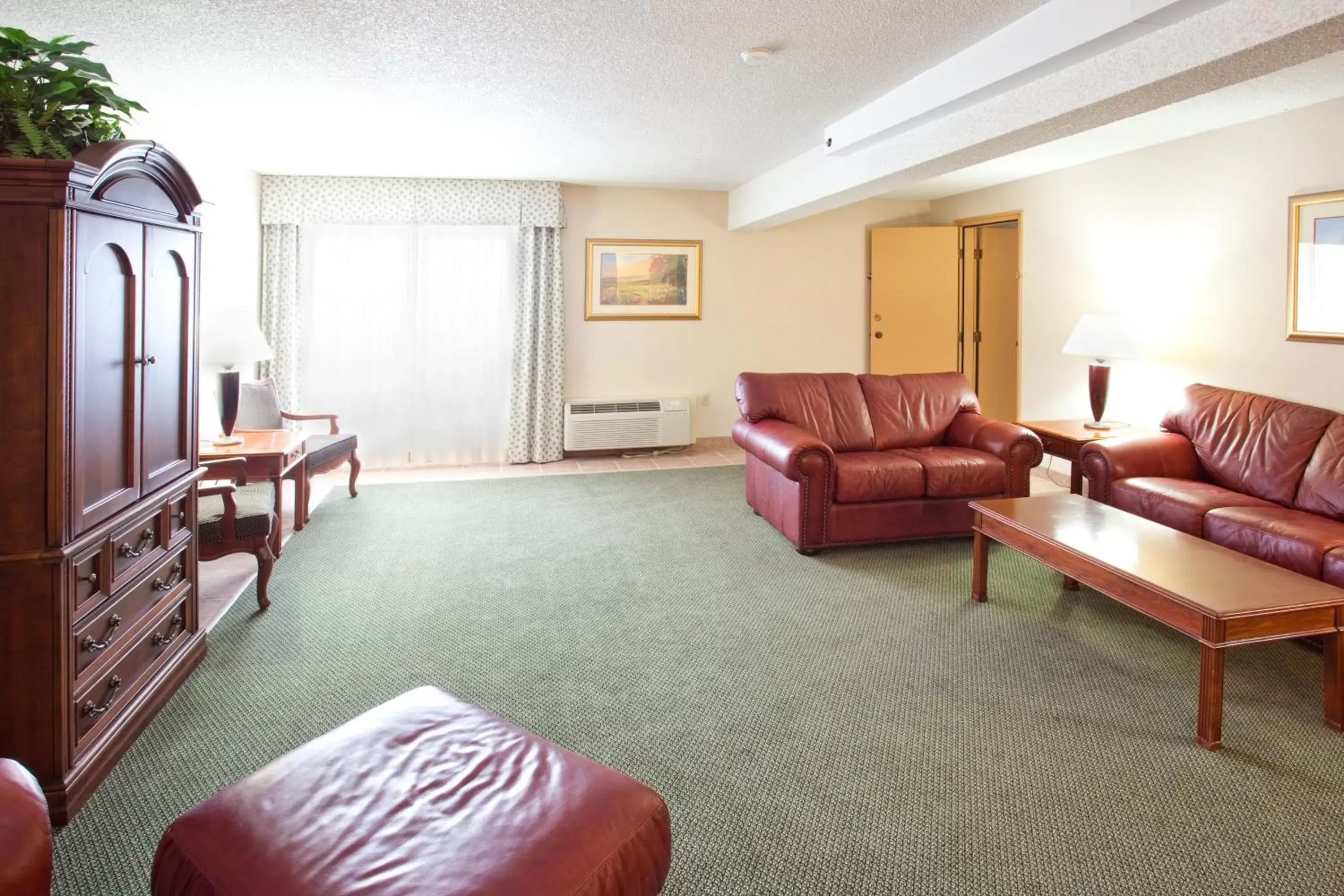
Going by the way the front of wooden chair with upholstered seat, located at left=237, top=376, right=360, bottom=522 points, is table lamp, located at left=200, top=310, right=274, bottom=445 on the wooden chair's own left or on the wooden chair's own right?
on the wooden chair's own right

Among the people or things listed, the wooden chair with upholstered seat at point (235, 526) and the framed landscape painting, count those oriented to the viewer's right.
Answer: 1

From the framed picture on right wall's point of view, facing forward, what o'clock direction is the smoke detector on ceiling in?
The smoke detector on ceiling is roughly at 12 o'clock from the framed picture on right wall.

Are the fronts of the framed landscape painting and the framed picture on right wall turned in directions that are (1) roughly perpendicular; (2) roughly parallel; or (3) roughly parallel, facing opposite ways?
roughly perpendicular

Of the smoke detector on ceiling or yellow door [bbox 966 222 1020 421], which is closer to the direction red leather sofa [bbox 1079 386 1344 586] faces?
the smoke detector on ceiling

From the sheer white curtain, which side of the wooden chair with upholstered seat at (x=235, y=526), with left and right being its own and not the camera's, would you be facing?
left

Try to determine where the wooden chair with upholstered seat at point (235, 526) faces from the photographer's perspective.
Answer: facing to the right of the viewer

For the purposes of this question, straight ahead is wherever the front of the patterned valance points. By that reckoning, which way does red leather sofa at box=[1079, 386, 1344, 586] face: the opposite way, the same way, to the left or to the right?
to the right
